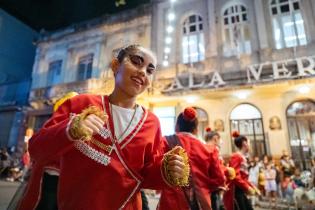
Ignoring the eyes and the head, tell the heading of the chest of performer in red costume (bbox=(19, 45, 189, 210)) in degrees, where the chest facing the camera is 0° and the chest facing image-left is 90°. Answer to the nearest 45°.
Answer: approximately 315°

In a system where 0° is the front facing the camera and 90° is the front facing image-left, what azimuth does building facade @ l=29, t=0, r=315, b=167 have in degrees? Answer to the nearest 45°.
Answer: approximately 45°

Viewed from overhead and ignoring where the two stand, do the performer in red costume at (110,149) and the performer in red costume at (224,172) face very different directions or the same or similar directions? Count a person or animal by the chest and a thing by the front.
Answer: same or similar directions

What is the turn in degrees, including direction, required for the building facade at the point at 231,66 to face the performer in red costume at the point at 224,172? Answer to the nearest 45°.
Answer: approximately 45° to its left

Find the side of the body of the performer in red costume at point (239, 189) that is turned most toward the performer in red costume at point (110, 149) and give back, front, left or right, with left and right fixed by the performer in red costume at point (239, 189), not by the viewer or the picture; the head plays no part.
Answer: right

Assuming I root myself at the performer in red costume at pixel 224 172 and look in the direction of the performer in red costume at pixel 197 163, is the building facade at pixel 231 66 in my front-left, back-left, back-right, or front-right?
back-right

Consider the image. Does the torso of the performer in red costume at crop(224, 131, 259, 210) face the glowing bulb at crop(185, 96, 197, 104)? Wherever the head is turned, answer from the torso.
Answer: no
